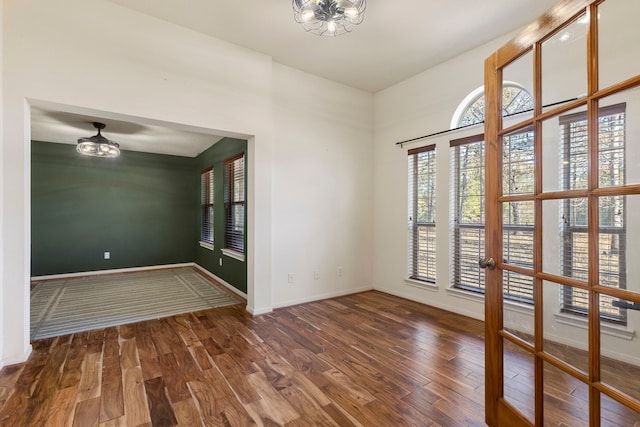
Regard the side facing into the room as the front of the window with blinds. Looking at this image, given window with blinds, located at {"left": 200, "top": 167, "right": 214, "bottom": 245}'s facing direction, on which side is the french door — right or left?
on its left

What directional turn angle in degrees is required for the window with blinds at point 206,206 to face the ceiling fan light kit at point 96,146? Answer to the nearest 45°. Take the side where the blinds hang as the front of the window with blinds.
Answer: approximately 45° to its left

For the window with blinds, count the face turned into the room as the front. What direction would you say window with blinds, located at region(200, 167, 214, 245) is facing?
to the viewer's left

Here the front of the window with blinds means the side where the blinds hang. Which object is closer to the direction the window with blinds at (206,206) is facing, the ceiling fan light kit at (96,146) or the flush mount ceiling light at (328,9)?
the ceiling fan light kit

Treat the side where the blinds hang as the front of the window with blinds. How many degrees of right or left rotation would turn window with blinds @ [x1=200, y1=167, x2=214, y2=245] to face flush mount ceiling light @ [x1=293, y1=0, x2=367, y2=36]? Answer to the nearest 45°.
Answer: approximately 90° to its left
